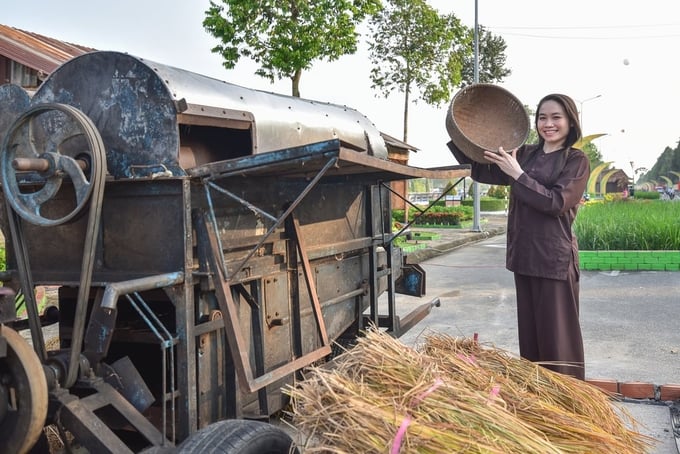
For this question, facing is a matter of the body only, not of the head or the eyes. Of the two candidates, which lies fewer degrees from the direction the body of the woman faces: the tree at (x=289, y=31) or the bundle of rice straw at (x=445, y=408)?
the bundle of rice straw

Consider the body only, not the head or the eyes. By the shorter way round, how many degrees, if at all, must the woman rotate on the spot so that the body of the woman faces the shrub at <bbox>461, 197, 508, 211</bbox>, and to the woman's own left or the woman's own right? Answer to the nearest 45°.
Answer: approximately 135° to the woman's own right

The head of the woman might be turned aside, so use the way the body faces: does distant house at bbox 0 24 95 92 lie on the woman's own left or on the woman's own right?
on the woman's own right

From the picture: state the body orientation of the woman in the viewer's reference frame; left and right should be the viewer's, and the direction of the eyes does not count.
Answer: facing the viewer and to the left of the viewer

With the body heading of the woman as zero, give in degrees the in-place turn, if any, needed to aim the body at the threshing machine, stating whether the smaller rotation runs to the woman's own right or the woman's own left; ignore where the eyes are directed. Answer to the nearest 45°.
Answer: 0° — they already face it

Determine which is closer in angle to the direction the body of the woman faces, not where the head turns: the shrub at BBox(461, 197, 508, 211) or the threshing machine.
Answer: the threshing machine

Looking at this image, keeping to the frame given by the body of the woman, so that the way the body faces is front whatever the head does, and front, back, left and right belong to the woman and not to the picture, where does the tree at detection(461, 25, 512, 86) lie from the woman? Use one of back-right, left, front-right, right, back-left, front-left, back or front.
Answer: back-right

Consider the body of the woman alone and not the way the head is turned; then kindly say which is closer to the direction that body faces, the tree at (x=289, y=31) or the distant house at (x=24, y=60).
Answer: the distant house
